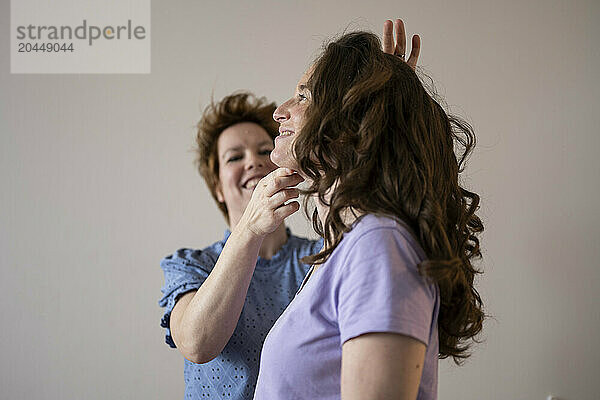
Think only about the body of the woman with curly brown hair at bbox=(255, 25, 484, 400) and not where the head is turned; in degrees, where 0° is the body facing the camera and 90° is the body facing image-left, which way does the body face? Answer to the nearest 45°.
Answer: approximately 90°

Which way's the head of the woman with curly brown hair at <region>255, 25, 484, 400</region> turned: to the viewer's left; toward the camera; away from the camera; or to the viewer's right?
to the viewer's left
